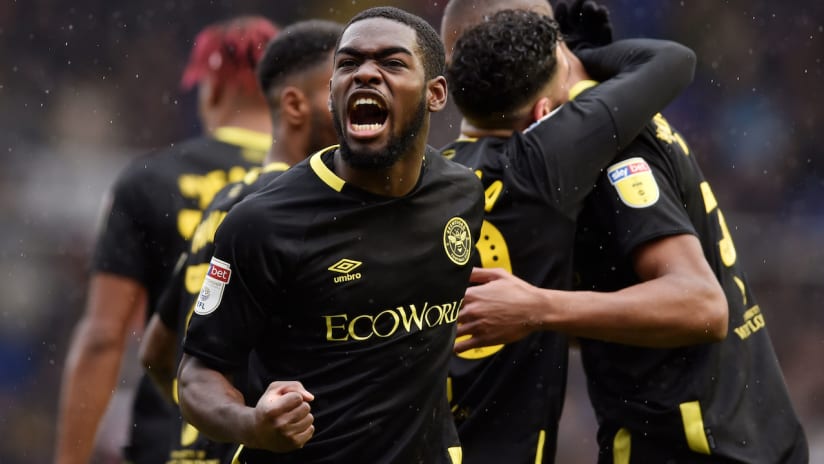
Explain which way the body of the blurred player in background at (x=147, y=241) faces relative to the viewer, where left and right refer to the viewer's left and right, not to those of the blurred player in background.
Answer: facing away from the viewer and to the left of the viewer

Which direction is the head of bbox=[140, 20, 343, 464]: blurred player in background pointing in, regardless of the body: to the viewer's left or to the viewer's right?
to the viewer's right

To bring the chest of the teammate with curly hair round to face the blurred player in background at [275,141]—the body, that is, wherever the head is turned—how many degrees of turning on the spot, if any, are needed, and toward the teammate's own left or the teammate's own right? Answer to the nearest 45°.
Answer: approximately 90° to the teammate's own left

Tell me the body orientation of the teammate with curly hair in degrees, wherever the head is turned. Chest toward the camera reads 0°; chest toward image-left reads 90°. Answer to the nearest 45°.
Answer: approximately 225°

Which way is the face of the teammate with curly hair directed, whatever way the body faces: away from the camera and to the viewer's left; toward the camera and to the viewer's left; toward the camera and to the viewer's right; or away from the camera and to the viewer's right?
away from the camera and to the viewer's right

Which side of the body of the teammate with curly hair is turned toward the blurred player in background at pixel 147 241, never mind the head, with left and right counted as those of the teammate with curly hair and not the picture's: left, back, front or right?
left
